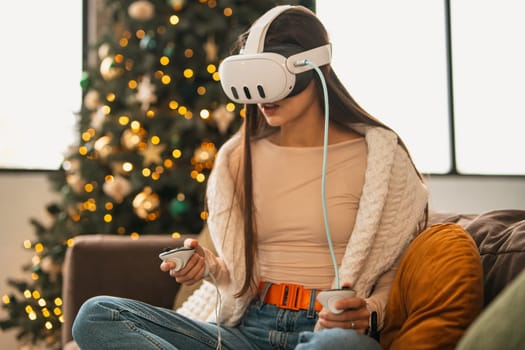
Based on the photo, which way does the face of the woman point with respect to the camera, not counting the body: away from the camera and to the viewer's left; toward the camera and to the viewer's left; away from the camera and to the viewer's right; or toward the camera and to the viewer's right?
toward the camera and to the viewer's left

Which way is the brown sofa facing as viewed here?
toward the camera
